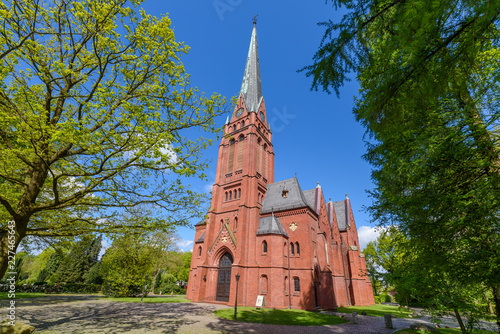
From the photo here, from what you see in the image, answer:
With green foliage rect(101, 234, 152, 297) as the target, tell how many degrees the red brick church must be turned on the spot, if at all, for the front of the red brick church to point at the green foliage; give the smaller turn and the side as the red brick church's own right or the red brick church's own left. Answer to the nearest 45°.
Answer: approximately 45° to the red brick church's own right

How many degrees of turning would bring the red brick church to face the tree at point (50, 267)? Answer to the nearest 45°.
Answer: approximately 45° to its right

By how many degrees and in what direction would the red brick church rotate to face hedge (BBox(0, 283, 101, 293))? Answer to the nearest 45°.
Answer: approximately 45° to its right

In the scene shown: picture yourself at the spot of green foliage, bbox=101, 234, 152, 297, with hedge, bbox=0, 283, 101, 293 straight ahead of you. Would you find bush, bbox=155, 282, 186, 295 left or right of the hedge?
right

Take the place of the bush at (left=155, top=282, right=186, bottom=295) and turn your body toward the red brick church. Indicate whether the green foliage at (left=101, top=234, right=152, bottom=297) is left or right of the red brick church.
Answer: right

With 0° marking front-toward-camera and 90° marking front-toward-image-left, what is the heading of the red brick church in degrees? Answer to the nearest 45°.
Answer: approximately 45°

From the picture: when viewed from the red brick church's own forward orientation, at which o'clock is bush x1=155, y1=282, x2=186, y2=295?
The bush is roughly at 3 o'clock from the red brick church.

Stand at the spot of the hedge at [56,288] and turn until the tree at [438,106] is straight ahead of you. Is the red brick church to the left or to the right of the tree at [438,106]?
left

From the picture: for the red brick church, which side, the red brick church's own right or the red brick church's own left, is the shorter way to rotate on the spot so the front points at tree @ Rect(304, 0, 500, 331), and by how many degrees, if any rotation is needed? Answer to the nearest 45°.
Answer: approximately 45° to the red brick church's own left
